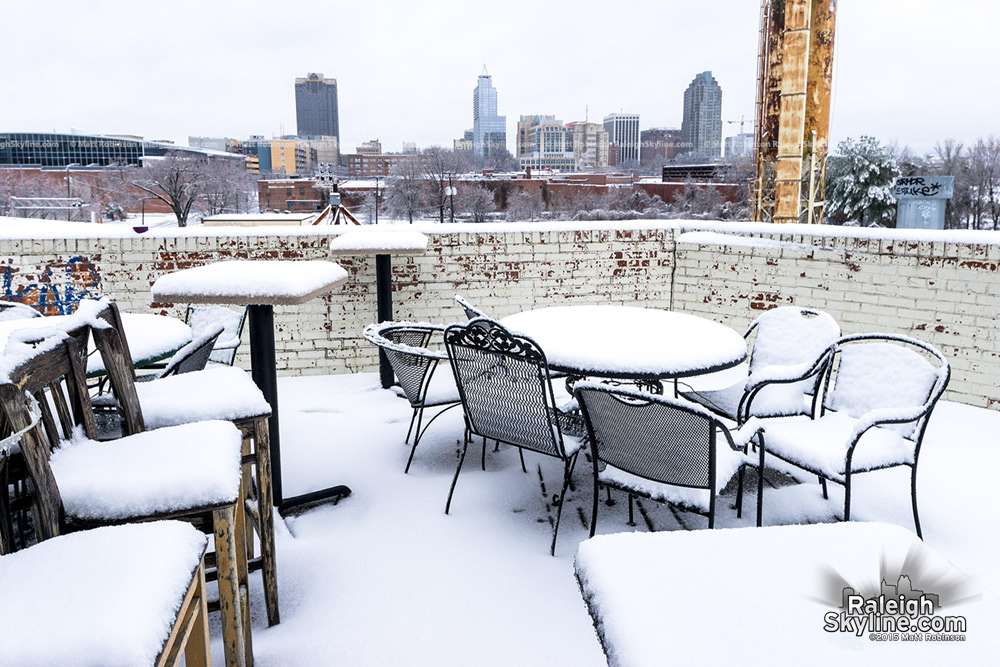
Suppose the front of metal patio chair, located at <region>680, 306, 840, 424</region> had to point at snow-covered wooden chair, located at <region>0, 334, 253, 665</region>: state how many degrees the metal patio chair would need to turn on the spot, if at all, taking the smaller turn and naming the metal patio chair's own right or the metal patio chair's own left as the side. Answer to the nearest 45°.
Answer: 0° — it already faces it

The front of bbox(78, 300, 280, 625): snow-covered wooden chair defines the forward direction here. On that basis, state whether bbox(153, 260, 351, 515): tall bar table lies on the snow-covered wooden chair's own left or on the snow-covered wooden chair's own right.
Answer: on the snow-covered wooden chair's own left

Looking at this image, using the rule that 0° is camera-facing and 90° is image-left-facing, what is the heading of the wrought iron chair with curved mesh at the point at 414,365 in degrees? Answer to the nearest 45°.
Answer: approximately 270°

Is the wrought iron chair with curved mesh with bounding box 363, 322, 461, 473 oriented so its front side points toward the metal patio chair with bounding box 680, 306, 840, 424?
yes

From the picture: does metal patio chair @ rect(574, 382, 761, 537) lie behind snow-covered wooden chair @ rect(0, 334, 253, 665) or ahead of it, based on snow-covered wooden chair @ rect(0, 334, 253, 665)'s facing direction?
ahead

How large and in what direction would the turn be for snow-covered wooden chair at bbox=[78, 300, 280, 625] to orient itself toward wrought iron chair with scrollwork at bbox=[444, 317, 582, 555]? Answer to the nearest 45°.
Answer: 0° — it already faces it

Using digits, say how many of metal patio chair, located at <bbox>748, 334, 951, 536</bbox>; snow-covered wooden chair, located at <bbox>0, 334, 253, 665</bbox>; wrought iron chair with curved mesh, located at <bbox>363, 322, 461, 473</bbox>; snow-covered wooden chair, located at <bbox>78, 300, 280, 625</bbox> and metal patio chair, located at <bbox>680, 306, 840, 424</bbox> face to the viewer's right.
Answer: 3

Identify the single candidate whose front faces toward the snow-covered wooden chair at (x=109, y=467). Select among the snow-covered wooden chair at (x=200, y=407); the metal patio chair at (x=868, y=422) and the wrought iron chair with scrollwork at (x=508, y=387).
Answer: the metal patio chair

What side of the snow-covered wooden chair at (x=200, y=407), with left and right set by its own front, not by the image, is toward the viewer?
right

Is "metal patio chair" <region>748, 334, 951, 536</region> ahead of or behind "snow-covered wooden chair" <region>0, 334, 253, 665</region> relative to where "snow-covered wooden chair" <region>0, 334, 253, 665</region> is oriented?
ahead

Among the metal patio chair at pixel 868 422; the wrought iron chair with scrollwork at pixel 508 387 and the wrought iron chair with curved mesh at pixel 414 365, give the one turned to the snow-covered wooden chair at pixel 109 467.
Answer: the metal patio chair
